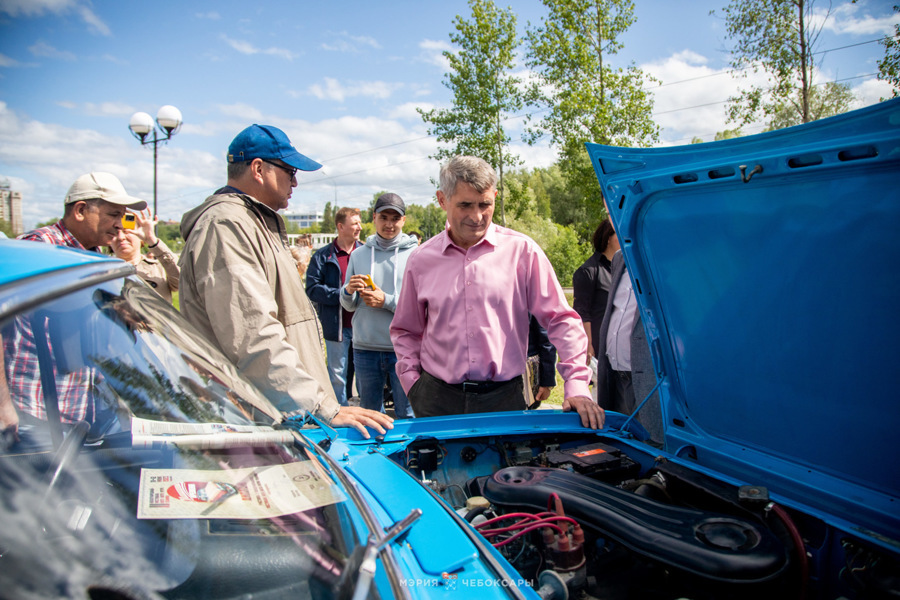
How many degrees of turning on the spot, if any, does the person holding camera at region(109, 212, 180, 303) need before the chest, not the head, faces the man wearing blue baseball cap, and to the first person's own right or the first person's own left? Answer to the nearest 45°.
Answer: approximately 45° to the first person's own left

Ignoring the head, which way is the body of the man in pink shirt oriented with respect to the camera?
toward the camera

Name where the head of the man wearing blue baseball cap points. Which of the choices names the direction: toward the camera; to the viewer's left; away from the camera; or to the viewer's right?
to the viewer's right

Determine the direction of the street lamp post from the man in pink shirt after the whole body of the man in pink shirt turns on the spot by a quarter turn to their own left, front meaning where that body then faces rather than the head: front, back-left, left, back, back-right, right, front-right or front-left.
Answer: back-left

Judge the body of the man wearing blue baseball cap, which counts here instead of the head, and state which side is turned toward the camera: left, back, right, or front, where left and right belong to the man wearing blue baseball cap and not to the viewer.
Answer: right

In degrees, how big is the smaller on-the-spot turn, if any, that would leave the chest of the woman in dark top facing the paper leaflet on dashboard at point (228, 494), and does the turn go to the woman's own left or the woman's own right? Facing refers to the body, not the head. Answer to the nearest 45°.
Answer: approximately 90° to the woman's own right

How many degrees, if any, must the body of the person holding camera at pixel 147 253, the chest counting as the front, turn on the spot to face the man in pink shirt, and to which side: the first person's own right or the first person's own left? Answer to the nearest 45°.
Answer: approximately 90° to the first person's own left

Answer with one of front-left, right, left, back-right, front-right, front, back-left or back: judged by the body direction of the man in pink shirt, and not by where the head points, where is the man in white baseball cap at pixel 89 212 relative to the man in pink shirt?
right

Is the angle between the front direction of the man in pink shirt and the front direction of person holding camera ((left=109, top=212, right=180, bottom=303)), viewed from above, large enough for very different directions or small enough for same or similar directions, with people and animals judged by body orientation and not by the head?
same or similar directions

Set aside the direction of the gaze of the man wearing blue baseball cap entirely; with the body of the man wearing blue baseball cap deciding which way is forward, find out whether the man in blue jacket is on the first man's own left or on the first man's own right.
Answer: on the first man's own left

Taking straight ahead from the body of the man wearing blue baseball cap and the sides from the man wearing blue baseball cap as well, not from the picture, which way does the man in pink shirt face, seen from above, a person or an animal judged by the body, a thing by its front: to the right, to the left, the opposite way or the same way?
to the right
